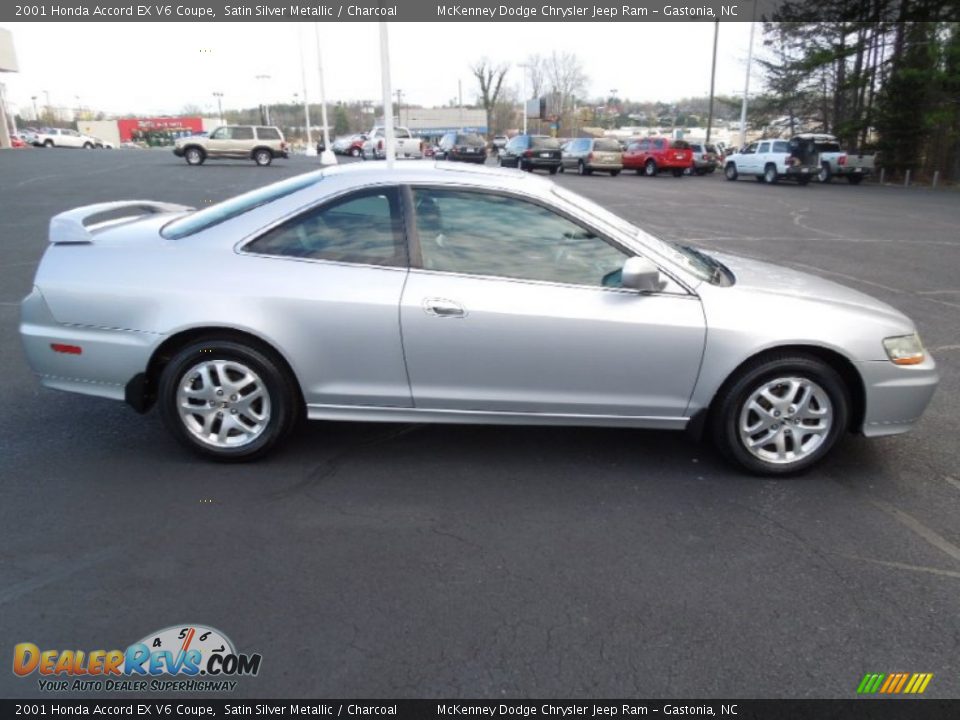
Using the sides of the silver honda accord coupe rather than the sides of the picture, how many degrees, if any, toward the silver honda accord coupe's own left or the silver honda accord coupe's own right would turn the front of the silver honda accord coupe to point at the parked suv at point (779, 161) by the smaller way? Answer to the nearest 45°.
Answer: approximately 45° to the silver honda accord coupe's own left

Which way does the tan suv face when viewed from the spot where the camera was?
facing to the left of the viewer

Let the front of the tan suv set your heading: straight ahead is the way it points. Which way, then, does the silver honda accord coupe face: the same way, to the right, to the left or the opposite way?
the opposite way

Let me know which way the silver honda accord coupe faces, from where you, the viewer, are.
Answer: facing to the right of the viewer

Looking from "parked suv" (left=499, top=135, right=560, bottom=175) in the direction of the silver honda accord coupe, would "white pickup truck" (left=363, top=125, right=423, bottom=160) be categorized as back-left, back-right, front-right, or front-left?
back-right

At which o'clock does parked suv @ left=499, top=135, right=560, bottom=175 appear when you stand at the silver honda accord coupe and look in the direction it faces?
The parked suv is roughly at 9 o'clock from the silver honda accord coupe.

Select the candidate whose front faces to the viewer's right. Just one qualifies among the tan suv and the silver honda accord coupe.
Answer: the silver honda accord coupe

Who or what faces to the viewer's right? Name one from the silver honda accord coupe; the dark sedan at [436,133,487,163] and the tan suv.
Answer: the silver honda accord coupe

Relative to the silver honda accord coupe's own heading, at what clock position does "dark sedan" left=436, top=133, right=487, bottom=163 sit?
The dark sedan is roughly at 9 o'clock from the silver honda accord coupe.

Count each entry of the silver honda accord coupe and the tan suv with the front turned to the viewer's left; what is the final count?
1
